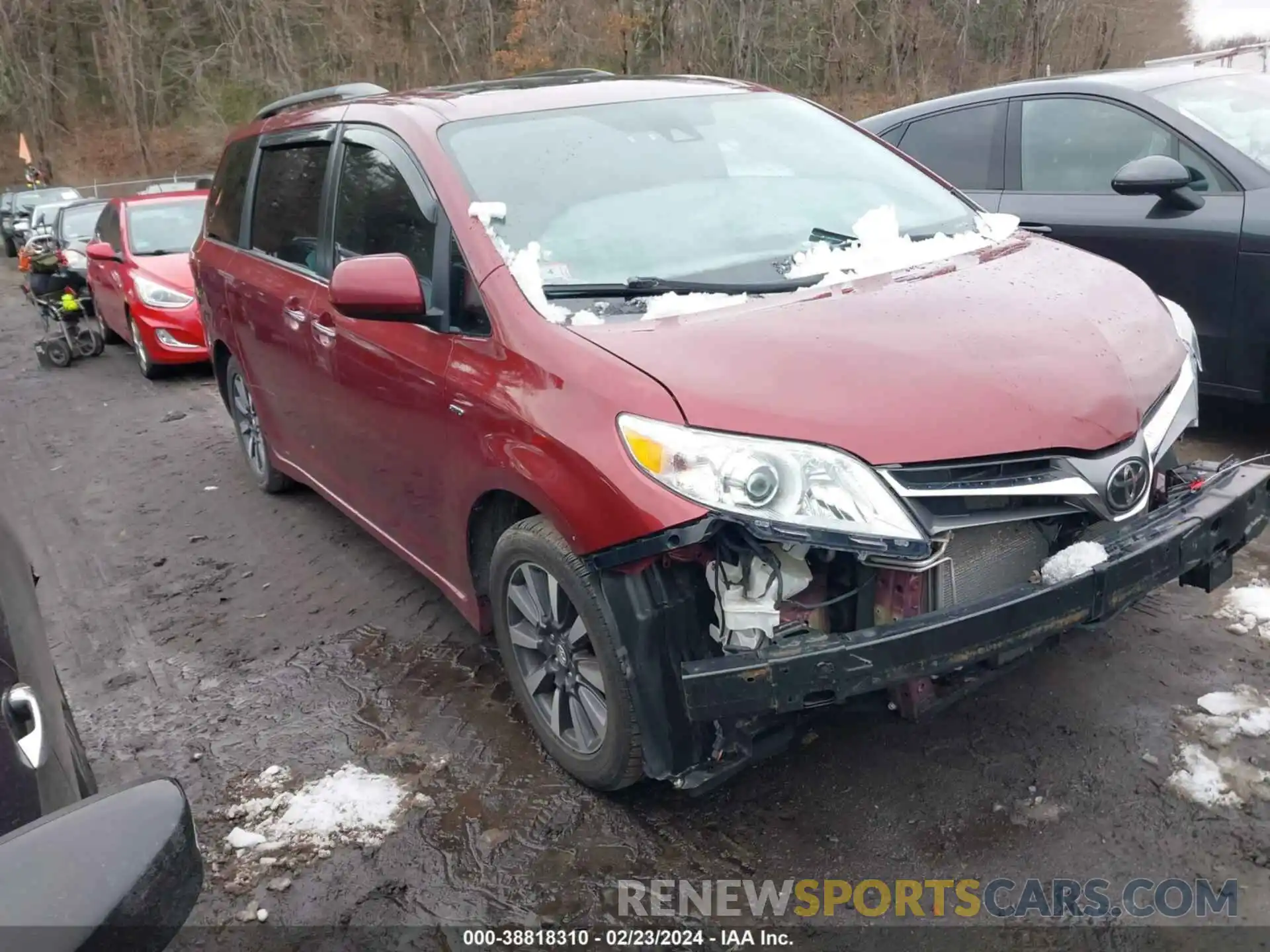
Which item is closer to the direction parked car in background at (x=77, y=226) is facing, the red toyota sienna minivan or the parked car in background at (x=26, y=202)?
the red toyota sienna minivan

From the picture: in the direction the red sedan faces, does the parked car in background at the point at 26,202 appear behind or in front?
behind

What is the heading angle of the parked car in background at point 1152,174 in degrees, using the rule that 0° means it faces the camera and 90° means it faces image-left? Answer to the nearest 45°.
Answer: approximately 315°

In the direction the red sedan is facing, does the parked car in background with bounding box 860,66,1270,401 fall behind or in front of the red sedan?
in front

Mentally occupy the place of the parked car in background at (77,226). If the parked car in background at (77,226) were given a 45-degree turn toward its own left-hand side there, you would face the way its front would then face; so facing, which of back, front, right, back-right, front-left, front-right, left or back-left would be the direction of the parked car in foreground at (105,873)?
right

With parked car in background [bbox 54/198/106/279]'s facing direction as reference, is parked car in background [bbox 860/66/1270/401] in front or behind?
in front

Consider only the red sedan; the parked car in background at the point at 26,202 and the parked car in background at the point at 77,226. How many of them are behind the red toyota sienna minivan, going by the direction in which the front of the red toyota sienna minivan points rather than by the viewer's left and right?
3

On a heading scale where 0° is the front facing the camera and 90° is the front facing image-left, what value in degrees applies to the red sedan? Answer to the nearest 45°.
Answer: approximately 315°

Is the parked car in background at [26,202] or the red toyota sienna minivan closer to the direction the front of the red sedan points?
the red toyota sienna minivan

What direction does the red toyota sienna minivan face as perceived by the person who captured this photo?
facing the viewer and to the right of the viewer

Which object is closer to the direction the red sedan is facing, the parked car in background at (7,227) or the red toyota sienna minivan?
the red toyota sienna minivan

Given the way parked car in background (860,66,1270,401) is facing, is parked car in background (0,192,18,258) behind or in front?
behind

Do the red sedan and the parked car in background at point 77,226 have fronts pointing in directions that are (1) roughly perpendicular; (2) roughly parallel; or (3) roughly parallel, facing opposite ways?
roughly parallel

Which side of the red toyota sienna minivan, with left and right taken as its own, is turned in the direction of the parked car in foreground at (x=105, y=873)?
right
